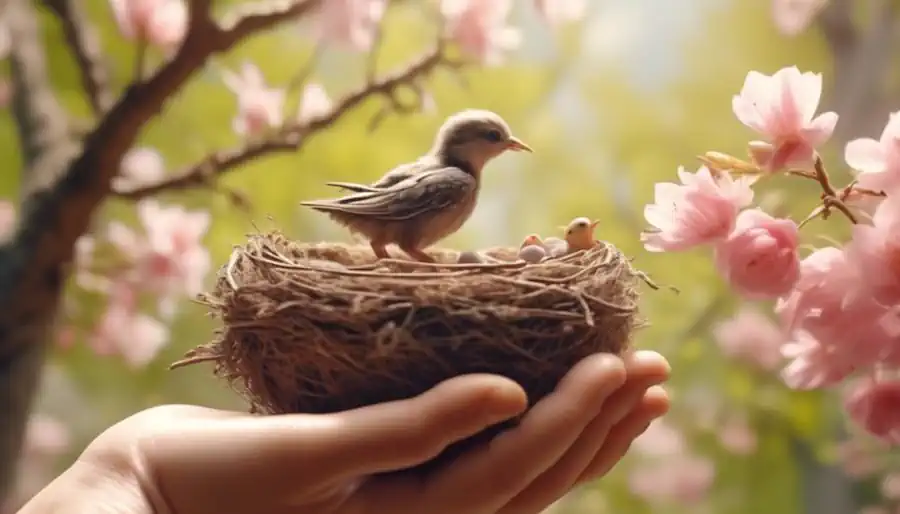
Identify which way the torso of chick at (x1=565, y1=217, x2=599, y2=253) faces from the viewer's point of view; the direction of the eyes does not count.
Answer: to the viewer's right

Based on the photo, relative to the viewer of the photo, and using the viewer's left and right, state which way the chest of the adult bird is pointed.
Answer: facing to the right of the viewer

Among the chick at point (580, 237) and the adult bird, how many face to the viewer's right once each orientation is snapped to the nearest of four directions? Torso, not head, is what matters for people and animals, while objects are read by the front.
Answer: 2

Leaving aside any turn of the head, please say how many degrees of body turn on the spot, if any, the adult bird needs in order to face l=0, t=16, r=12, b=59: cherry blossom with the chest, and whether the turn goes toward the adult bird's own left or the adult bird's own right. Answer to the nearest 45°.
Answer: approximately 135° to the adult bird's own left
